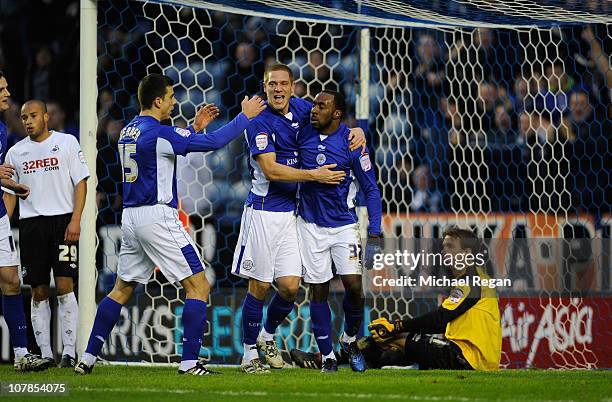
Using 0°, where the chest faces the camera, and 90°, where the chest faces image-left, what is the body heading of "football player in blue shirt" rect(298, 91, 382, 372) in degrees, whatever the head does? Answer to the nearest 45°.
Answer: approximately 45°

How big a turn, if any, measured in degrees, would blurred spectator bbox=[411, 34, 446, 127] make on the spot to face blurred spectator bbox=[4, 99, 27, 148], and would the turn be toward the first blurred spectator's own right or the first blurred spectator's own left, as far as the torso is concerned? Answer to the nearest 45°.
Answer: approximately 90° to the first blurred spectator's own right

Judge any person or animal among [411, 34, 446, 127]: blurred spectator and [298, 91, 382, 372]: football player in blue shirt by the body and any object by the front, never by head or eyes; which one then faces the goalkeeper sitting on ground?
the blurred spectator

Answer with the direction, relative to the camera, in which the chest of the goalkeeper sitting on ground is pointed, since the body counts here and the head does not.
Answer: to the viewer's left

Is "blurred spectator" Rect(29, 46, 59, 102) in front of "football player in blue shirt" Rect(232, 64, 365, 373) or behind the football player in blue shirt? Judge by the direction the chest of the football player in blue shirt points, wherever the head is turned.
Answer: behind

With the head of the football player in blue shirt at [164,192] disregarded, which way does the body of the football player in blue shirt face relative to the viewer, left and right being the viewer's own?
facing away from the viewer and to the right of the viewer

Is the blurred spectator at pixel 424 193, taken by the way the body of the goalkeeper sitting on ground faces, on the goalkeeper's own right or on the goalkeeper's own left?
on the goalkeeper's own right

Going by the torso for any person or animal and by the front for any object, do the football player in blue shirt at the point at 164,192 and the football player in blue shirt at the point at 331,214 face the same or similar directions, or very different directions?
very different directions
